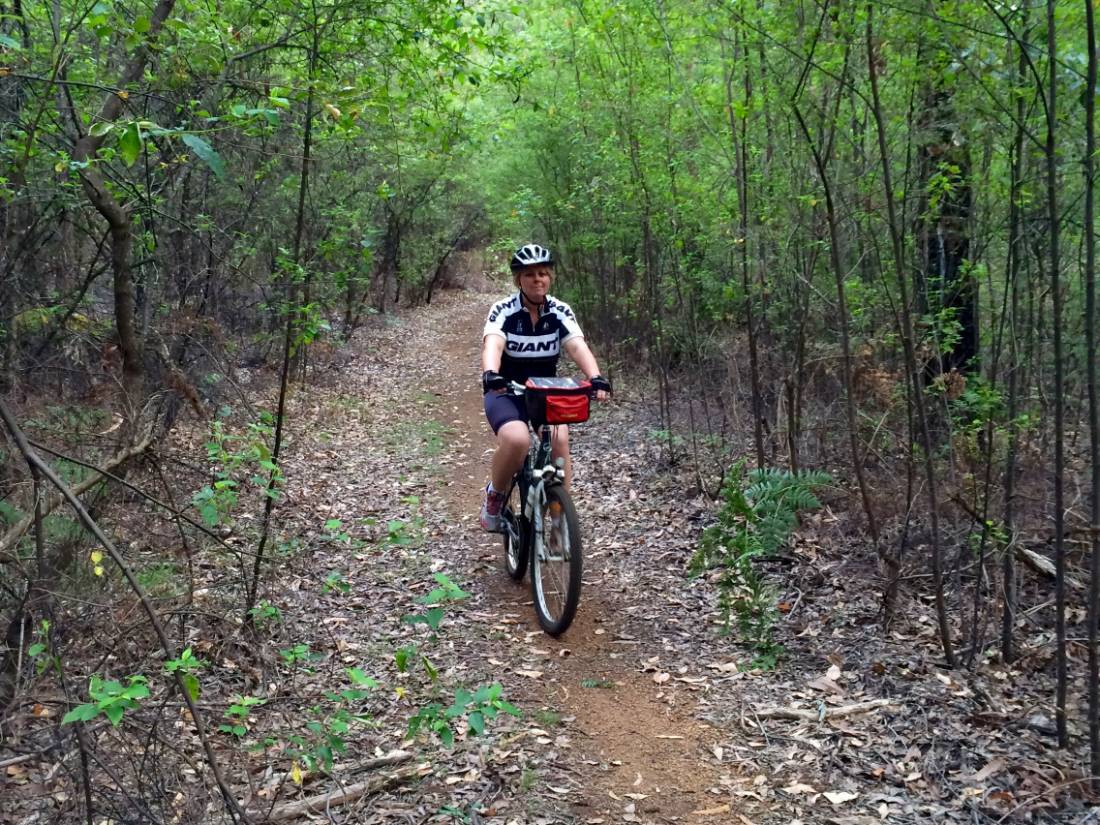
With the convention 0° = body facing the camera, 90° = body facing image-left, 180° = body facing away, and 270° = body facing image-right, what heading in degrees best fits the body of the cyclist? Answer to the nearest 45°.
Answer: approximately 0°

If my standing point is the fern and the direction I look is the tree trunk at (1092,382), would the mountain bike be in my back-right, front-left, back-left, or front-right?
back-right

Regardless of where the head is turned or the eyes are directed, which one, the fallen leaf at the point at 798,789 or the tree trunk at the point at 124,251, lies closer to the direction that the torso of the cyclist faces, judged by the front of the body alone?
the fallen leaf
